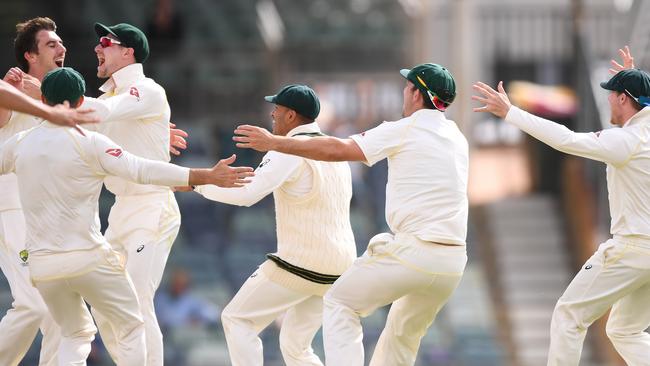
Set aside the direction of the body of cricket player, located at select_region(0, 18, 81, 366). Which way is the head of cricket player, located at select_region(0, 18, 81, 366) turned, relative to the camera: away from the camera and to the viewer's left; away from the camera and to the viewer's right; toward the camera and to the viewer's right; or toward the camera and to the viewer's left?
toward the camera and to the viewer's right

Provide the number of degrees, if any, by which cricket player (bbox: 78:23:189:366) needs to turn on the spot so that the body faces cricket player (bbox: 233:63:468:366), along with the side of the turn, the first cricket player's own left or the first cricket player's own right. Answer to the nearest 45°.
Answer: approximately 135° to the first cricket player's own left

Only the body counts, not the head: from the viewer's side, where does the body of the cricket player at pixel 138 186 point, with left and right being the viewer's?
facing to the left of the viewer

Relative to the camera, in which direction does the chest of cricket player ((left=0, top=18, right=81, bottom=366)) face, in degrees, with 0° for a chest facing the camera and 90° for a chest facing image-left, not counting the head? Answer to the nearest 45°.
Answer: approximately 270°

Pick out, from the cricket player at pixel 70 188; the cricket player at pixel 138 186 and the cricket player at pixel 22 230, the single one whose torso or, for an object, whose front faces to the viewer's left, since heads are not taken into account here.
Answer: the cricket player at pixel 138 186

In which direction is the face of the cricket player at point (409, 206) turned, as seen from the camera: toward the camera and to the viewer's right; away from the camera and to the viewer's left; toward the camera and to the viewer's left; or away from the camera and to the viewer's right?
away from the camera and to the viewer's left

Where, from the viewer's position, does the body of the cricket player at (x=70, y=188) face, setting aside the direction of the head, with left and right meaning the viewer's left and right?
facing away from the viewer

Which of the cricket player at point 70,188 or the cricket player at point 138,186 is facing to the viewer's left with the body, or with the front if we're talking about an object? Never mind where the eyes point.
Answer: the cricket player at point 138,186

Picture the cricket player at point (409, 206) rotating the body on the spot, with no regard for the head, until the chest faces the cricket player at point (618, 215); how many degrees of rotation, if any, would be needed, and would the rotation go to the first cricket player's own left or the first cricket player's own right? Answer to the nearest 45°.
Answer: approximately 135° to the first cricket player's own right

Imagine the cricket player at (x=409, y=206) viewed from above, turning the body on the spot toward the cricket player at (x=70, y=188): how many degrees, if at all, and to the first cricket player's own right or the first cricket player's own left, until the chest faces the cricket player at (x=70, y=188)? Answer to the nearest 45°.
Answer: approximately 45° to the first cricket player's own left

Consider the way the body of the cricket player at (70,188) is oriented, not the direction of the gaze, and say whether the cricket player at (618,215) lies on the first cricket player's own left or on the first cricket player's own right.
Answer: on the first cricket player's own right

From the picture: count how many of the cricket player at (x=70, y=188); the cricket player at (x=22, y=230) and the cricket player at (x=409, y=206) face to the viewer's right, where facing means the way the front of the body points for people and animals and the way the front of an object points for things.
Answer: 1

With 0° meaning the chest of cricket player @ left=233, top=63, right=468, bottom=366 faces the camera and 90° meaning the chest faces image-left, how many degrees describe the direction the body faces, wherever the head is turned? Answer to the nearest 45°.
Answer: approximately 135°
